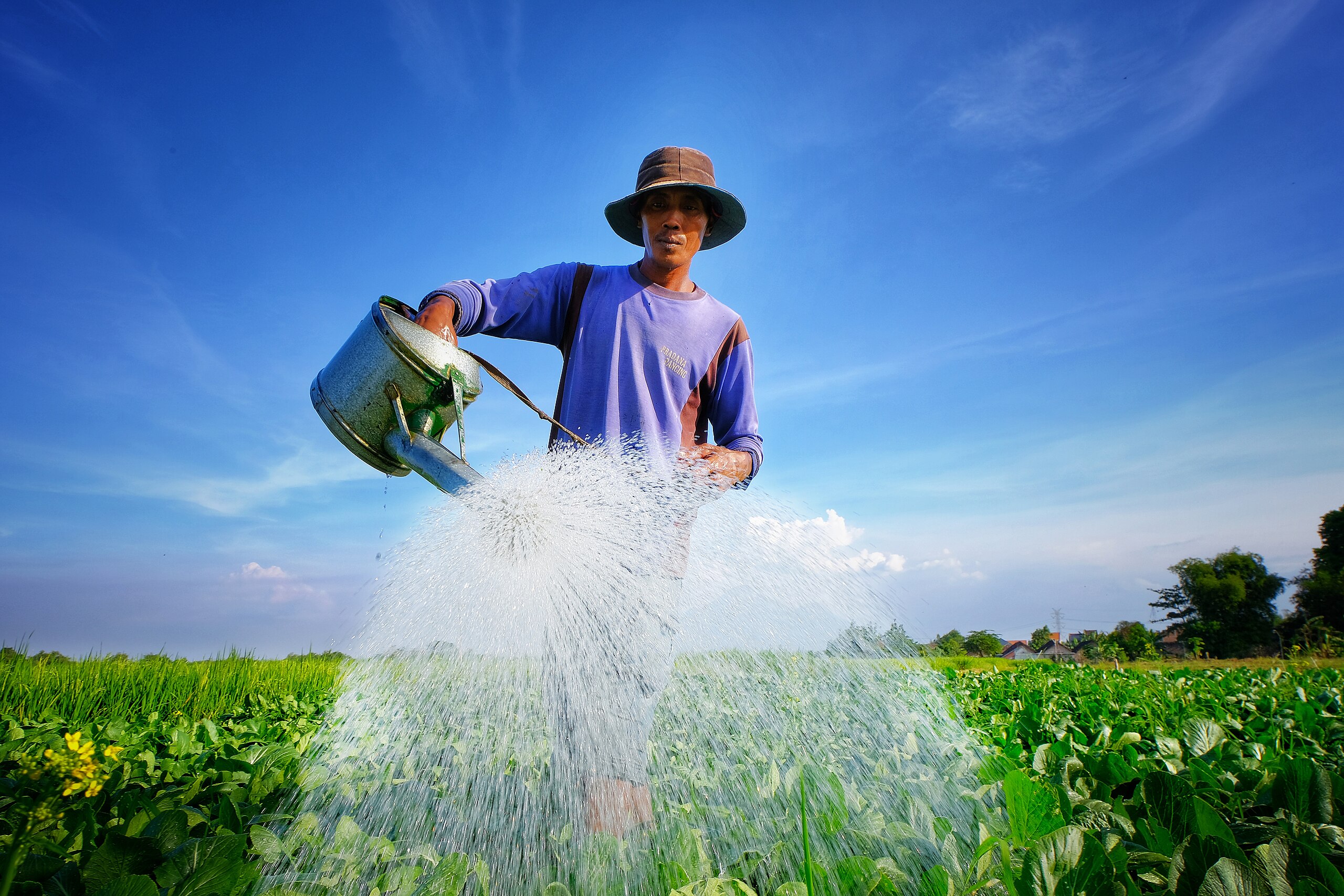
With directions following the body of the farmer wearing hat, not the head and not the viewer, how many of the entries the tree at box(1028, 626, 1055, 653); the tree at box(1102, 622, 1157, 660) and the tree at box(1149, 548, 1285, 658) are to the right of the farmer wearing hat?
0

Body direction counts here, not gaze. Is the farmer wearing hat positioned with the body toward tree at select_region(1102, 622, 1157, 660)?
no

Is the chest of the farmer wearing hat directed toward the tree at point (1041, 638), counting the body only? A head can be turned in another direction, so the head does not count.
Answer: no

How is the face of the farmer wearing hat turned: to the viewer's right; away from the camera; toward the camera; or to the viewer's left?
toward the camera

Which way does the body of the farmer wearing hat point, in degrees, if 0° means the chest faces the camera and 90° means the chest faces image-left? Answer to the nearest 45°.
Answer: approximately 0°

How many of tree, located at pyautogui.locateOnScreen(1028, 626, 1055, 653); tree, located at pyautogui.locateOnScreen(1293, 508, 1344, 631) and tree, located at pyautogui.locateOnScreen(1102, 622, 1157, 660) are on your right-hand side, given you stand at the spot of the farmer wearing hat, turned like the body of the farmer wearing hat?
0

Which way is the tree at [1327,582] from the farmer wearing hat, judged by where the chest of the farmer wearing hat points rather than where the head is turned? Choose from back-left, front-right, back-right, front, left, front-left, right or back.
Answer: back-left
